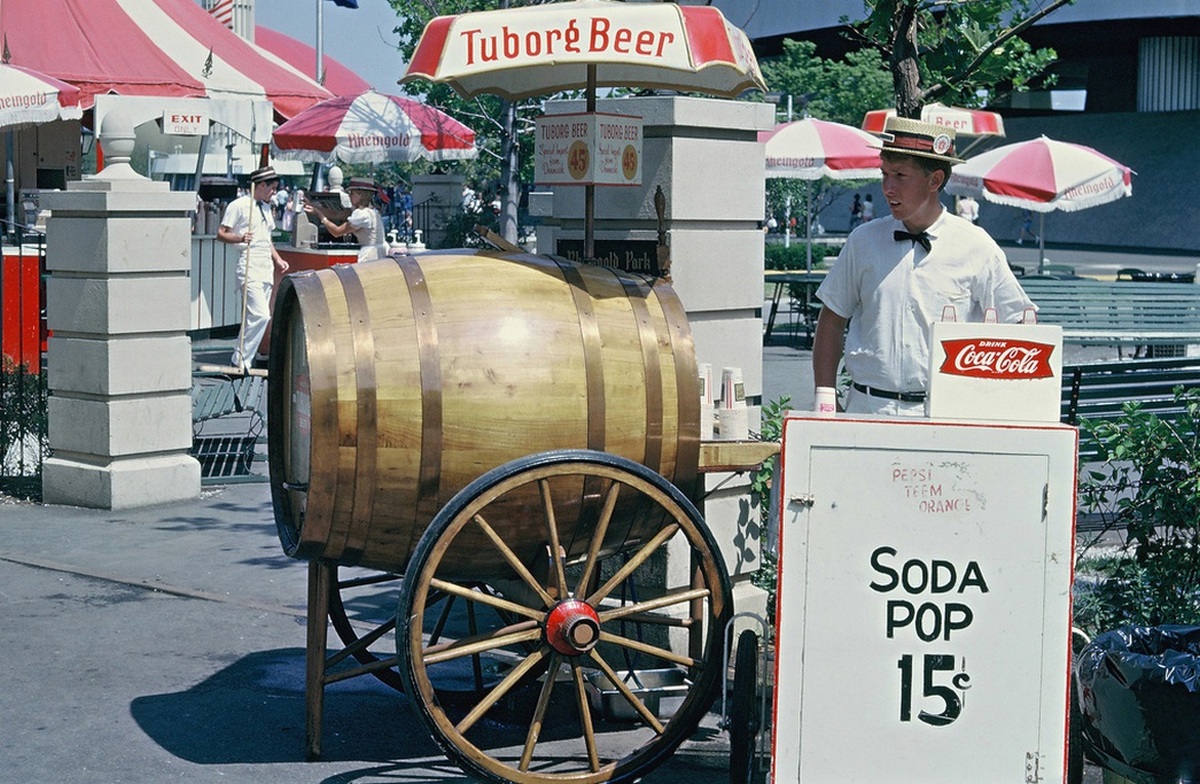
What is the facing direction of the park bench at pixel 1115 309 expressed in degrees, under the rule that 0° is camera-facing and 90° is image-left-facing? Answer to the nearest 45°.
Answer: approximately 0°

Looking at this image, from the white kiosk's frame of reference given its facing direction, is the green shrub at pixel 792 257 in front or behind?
behind

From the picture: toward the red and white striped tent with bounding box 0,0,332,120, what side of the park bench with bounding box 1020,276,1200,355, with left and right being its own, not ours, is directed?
right

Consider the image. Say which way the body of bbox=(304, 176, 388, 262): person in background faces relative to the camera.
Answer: to the viewer's left

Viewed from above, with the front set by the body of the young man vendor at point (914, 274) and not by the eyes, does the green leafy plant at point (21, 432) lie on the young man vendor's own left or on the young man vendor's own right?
on the young man vendor's own right

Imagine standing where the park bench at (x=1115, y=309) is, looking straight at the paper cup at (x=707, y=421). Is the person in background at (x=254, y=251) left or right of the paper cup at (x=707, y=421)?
right
